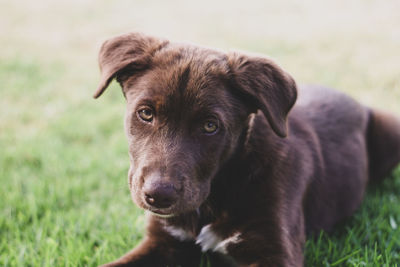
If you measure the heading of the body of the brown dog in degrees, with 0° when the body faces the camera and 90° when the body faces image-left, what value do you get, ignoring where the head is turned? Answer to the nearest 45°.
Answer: approximately 45°
